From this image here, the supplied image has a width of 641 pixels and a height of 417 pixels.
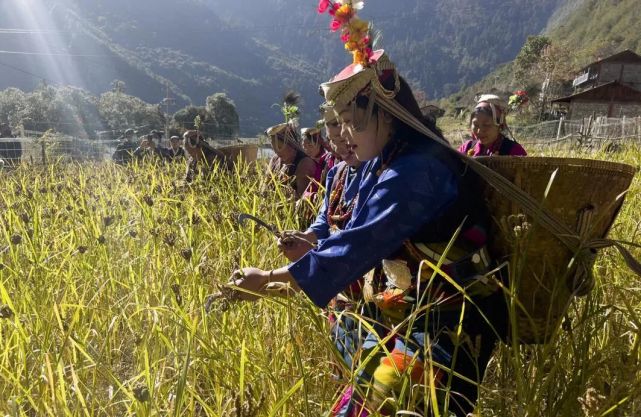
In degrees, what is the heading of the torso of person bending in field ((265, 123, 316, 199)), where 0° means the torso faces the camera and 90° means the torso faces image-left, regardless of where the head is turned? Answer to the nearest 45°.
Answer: approximately 45°

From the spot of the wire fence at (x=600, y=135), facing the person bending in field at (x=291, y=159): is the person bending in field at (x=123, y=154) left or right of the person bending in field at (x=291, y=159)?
right

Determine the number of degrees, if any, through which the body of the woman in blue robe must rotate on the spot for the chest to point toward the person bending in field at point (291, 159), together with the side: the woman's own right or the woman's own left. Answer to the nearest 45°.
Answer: approximately 90° to the woman's own right

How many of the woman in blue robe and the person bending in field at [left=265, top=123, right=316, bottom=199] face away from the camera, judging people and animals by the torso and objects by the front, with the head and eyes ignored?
0

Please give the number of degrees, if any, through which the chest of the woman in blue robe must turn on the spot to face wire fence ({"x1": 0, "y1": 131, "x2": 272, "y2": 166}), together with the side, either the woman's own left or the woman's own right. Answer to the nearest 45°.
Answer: approximately 45° to the woman's own right

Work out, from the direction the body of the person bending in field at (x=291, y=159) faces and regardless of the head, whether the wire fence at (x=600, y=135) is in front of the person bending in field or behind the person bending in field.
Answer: behind

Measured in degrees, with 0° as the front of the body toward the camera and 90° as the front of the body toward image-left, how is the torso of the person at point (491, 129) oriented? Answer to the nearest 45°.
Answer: approximately 45°

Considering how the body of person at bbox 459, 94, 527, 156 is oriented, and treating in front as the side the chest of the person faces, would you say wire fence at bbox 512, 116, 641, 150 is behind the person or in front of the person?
behind

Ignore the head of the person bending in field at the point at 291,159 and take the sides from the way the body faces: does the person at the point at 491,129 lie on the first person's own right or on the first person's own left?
on the first person's own left

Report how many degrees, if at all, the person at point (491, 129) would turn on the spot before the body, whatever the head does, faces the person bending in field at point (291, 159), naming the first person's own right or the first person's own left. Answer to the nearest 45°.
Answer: approximately 45° to the first person's own right

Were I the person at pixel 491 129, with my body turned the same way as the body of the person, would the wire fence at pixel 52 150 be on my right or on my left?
on my right

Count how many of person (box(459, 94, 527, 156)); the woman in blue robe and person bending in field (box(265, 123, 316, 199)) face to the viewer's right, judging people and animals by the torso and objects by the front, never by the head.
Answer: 0

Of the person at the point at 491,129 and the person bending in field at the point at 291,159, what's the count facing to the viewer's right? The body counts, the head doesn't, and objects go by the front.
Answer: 0

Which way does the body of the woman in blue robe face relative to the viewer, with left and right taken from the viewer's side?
facing to the left of the viewer
